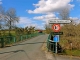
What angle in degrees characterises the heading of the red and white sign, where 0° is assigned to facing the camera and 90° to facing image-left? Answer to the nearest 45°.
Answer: approximately 0°
